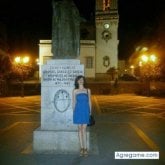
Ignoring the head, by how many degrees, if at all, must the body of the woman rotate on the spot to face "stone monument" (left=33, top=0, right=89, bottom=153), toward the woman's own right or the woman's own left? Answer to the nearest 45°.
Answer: approximately 135° to the woman's own right

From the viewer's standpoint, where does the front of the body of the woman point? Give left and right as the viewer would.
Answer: facing the viewer
